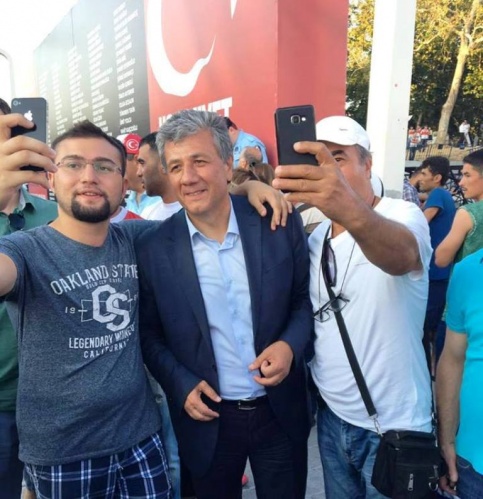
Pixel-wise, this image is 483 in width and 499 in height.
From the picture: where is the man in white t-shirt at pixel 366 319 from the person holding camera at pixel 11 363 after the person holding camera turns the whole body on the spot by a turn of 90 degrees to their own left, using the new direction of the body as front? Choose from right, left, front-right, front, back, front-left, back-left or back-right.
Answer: front-right

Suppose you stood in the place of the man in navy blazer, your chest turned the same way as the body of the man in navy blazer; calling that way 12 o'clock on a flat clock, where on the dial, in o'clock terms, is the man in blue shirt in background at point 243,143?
The man in blue shirt in background is roughly at 6 o'clock from the man in navy blazer.

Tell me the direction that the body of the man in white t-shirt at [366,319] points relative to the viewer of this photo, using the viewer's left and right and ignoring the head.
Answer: facing the viewer and to the left of the viewer

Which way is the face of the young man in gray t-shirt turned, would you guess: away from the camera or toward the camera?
toward the camera

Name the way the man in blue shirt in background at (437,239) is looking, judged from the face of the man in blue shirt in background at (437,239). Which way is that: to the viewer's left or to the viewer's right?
to the viewer's left

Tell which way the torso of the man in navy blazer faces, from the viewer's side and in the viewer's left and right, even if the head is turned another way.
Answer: facing the viewer

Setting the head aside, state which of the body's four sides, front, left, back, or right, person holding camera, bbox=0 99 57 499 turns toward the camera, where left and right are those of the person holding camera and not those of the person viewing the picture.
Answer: front

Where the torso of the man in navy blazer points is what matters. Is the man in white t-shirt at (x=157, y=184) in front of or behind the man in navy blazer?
behind
